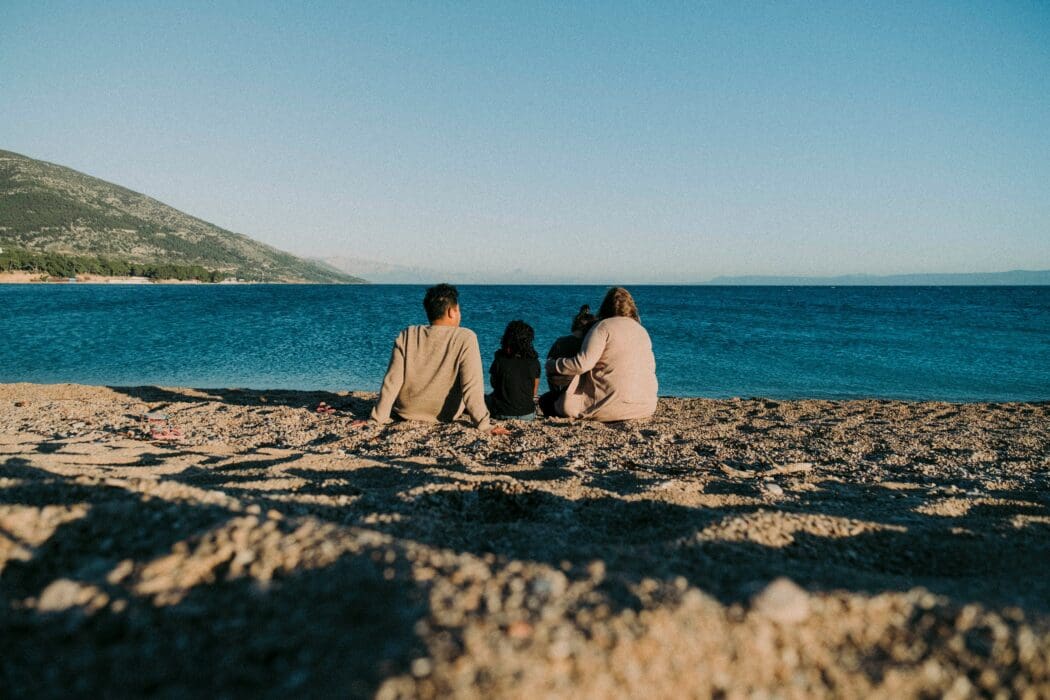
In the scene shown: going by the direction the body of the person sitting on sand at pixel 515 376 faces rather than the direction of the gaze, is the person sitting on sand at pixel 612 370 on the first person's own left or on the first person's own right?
on the first person's own right

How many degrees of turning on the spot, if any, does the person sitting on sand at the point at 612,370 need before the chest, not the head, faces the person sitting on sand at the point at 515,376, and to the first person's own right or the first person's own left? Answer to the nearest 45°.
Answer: approximately 45° to the first person's own left

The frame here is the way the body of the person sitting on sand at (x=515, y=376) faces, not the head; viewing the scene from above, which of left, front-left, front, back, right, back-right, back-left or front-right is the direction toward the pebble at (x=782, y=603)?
back

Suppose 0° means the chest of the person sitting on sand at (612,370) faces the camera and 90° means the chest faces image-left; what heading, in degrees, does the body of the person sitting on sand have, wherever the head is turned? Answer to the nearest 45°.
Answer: approximately 135°

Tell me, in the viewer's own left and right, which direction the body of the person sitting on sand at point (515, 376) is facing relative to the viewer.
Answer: facing away from the viewer

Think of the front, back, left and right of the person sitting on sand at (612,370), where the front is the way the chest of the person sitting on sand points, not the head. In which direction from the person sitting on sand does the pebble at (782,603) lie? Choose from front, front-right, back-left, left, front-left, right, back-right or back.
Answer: back-left
